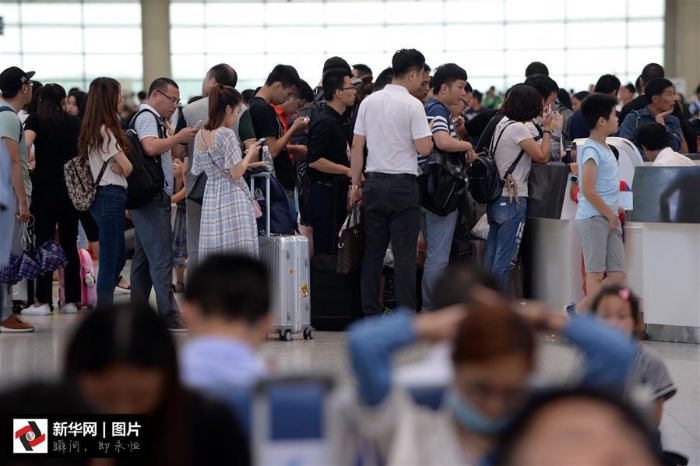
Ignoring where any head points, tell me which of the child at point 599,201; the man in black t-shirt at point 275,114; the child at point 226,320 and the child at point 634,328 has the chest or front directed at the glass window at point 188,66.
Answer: the child at point 226,320

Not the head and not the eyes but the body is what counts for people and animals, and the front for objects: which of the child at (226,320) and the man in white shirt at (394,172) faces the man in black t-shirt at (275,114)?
the child

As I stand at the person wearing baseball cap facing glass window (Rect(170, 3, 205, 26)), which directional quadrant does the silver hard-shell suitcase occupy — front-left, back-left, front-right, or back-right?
back-right

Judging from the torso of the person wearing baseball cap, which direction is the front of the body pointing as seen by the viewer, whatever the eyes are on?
to the viewer's right

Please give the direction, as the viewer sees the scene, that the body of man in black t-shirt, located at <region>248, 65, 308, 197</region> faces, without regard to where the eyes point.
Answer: to the viewer's right

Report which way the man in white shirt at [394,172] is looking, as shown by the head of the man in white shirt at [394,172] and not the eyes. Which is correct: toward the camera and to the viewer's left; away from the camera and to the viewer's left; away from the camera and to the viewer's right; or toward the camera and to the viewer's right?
away from the camera and to the viewer's right

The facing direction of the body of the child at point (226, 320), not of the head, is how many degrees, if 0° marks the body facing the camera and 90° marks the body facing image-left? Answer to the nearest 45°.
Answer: approximately 180°

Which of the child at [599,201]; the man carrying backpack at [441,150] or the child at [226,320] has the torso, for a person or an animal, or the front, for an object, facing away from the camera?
the child at [226,320]

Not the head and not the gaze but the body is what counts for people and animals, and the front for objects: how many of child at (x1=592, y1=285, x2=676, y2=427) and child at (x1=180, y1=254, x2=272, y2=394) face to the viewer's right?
0

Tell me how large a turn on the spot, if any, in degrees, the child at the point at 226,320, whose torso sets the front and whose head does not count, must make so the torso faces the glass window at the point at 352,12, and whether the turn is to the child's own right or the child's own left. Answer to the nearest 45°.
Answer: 0° — they already face it

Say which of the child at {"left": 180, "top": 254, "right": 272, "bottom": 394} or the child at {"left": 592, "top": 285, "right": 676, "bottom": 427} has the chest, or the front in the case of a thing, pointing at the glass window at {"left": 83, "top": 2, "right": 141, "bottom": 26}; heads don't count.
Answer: the child at {"left": 180, "top": 254, "right": 272, "bottom": 394}
